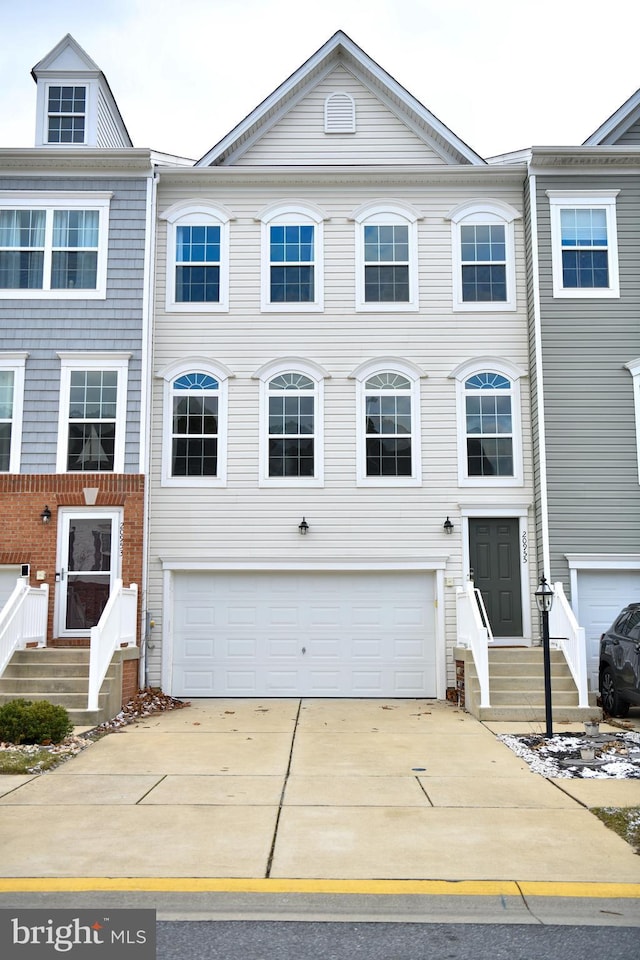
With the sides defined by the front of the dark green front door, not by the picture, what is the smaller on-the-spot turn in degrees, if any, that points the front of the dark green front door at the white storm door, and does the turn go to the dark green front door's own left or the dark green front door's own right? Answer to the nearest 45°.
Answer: approximately 90° to the dark green front door's own right

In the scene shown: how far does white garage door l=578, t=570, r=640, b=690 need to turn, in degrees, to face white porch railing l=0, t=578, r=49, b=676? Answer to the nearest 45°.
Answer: approximately 45° to its right

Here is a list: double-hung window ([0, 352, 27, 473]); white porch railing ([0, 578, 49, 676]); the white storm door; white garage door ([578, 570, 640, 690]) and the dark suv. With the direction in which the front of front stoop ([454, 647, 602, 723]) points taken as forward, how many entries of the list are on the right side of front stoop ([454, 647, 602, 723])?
3

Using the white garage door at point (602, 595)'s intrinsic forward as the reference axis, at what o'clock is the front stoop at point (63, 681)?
The front stoop is roughly at 2 o'clock from the white garage door.
